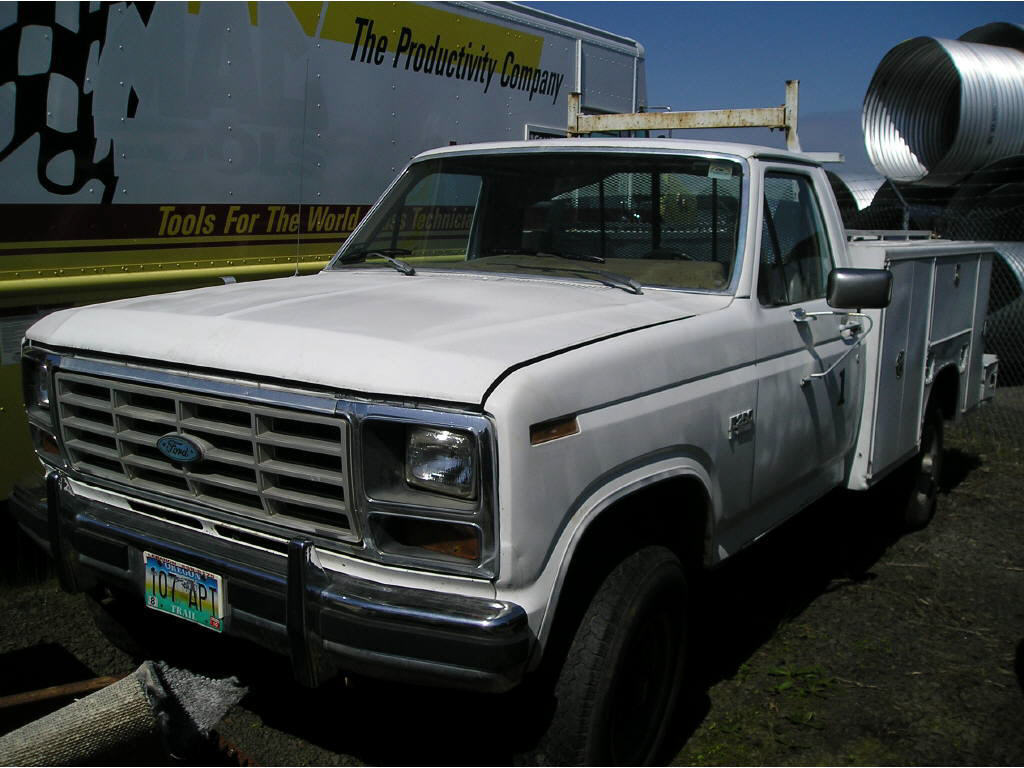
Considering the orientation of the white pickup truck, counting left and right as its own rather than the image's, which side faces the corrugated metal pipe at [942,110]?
back

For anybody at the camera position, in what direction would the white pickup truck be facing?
facing the viewer and to the left of the viewer

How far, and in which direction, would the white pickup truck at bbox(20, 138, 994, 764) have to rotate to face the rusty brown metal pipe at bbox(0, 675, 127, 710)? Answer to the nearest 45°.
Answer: approximately 45° to its right

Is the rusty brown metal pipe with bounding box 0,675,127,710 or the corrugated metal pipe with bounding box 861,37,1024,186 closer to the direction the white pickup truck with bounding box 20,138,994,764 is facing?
the rusty brown metal pipe
